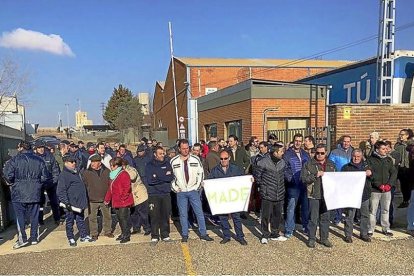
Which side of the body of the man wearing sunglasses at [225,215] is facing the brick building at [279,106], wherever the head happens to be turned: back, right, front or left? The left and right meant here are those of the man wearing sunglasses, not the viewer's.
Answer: back

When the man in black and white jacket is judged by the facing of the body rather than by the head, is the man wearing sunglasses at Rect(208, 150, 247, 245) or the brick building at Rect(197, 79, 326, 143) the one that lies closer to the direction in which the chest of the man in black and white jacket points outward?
the man wearing sunglasses

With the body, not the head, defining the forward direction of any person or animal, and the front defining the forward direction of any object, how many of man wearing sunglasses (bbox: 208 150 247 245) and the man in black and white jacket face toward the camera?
2

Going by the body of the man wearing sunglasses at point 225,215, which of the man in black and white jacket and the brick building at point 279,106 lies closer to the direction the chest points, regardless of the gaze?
the man in black and white jacket

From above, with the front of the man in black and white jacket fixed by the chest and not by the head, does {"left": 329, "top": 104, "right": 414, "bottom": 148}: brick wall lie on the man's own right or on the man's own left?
on the man's own left

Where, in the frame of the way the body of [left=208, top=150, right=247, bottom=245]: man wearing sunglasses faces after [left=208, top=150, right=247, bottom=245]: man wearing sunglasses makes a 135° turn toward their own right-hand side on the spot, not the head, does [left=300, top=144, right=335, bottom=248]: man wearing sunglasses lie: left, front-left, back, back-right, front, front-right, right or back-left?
back-right

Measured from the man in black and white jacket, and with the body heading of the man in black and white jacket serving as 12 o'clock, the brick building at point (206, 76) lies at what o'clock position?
The brick building is roughly at 6 o'clock from the man in black and white jacket.

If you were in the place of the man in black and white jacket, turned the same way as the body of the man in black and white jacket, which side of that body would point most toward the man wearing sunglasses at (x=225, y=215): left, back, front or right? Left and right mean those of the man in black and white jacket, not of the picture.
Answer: left

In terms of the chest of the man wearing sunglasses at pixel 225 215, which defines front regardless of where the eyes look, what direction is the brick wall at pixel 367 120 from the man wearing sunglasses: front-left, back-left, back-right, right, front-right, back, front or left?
back-left

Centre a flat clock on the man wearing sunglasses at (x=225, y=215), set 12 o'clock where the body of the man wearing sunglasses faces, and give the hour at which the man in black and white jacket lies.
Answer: The man in black and white jacket is roughly at 3 o'clock from the man wearing sunglasses.

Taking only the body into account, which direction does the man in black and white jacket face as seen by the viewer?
toward the camera

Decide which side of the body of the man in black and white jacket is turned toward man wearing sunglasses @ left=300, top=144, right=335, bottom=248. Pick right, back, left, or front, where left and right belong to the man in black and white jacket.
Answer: left

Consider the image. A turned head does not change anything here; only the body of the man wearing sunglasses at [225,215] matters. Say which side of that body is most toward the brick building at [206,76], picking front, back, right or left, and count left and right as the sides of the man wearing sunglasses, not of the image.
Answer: back
